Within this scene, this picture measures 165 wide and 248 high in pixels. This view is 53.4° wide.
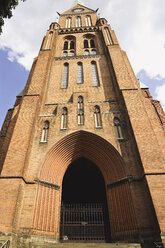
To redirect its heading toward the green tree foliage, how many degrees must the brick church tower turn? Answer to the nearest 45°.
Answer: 0° — it already faces it

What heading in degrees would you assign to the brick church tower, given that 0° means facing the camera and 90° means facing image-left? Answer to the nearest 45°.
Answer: approximately 0°
